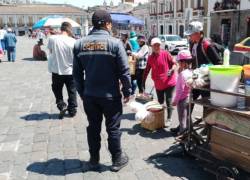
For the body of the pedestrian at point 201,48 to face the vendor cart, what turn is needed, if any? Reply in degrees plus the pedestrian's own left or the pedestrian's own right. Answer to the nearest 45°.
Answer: approximately 45° to the pedestrian's own left

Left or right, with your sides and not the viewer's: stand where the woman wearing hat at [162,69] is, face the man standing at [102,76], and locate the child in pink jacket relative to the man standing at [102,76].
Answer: left

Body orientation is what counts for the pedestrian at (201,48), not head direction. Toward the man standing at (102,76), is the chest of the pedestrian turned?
yes
